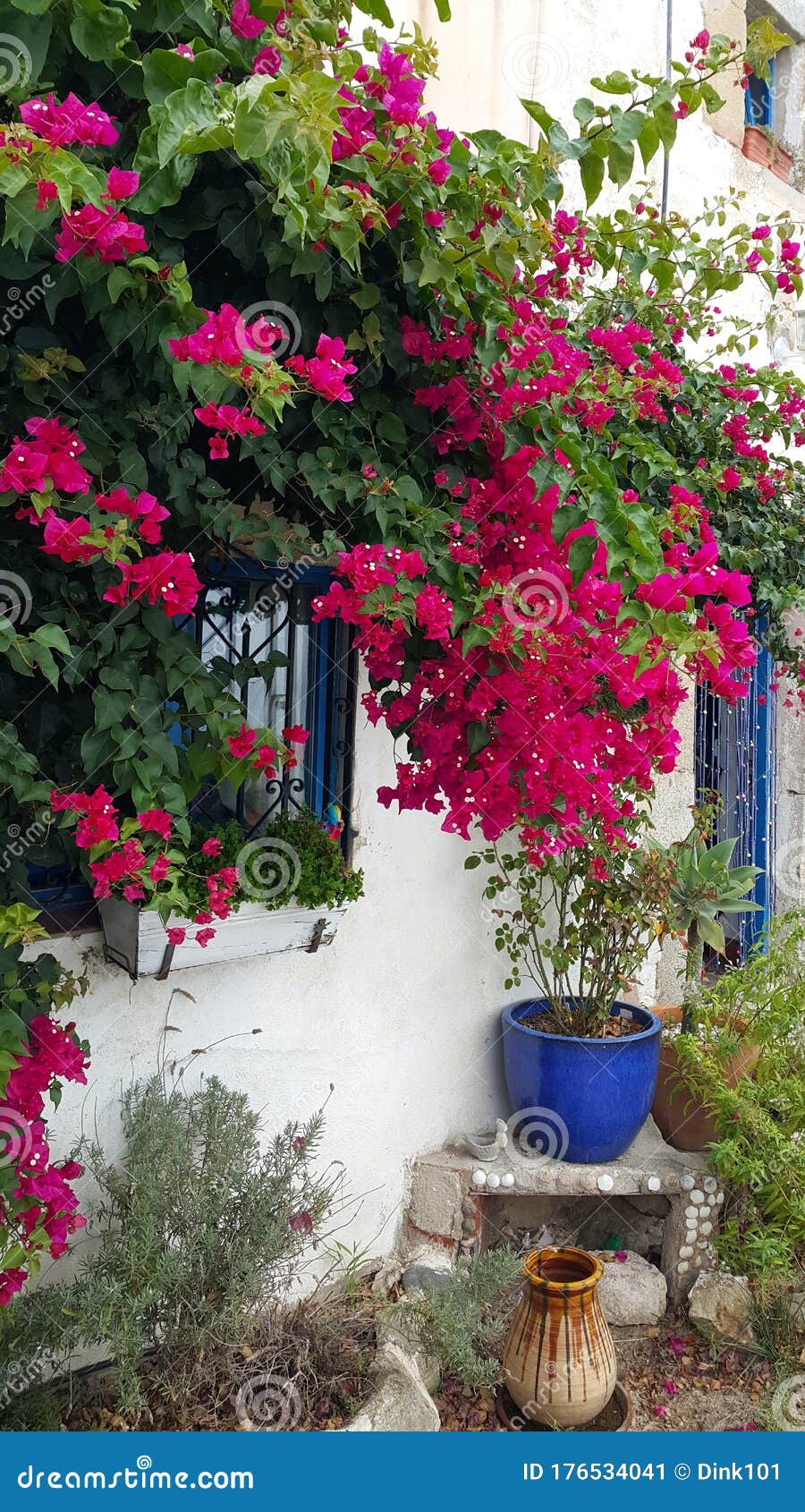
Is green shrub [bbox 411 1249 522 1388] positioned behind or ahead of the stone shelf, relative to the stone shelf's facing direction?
ahead

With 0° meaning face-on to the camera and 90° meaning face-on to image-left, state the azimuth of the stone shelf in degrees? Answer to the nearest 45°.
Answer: approximately 0°

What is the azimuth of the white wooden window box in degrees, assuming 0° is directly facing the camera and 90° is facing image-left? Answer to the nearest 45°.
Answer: approximately 315°

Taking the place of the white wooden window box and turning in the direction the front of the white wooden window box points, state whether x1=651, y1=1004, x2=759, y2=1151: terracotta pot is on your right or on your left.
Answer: on your left

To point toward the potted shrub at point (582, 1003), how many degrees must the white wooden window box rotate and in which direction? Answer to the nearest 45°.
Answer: approximately 90° to its left

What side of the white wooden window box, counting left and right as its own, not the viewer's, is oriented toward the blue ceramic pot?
left
